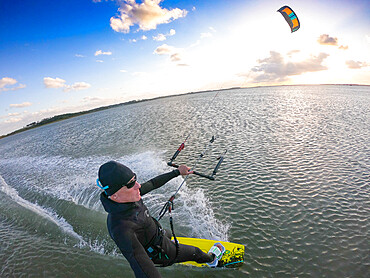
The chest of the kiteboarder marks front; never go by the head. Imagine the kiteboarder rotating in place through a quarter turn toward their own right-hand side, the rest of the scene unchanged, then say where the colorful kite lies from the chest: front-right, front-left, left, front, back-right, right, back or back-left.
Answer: back-left

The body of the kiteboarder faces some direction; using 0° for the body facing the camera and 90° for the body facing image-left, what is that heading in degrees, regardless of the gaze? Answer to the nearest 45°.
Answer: approximately 270°
